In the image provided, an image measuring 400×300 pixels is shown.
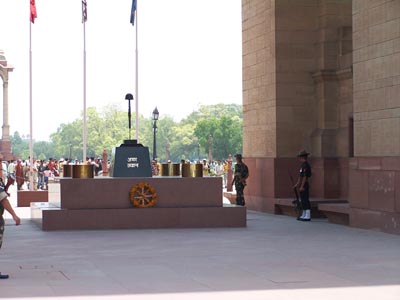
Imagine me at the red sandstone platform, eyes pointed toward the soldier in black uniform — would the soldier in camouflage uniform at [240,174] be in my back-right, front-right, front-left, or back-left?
front-left

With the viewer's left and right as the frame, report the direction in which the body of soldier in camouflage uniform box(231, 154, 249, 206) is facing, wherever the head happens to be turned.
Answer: facing the viewer and to the left of the viewer

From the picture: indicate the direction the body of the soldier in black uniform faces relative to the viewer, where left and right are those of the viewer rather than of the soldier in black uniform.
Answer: facing to the left of the viewer

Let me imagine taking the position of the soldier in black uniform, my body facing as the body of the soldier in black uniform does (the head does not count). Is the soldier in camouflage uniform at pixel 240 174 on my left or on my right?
on my right

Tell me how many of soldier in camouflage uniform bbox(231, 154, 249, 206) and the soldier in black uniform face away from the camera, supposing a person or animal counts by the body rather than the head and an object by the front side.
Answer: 0

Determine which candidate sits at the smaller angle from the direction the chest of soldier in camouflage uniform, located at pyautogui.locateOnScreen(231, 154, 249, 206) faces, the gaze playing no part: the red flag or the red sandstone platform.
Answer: the red sandstone platform
